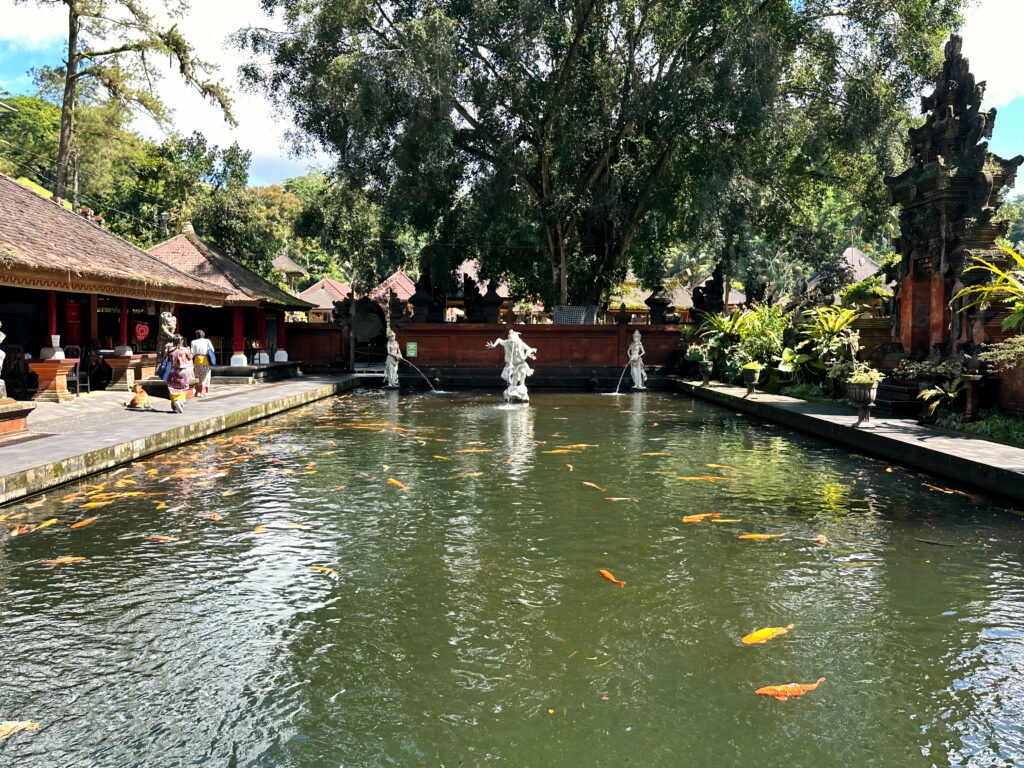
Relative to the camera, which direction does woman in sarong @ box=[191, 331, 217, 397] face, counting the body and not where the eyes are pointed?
away from the camera

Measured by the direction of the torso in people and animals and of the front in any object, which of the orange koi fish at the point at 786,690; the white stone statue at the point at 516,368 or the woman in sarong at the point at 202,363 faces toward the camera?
the white stone statue

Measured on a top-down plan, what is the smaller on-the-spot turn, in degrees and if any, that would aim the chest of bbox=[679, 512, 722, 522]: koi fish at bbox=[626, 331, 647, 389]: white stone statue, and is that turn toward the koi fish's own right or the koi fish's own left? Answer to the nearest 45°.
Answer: approximately 90° to the koi fish's own right

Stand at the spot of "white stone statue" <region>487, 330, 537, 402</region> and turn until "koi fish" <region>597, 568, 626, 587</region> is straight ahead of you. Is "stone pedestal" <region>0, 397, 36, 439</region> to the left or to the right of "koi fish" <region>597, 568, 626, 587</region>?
right

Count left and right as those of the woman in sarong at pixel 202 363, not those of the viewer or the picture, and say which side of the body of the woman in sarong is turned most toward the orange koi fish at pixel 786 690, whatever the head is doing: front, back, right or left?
back

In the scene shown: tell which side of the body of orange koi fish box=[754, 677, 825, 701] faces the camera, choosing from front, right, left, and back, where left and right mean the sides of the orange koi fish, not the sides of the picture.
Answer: left

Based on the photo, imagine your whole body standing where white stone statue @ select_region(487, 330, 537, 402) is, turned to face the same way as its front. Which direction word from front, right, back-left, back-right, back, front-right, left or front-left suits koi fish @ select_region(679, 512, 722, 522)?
front

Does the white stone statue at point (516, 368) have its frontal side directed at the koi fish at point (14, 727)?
yes

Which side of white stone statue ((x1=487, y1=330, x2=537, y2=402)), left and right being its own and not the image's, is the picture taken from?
front

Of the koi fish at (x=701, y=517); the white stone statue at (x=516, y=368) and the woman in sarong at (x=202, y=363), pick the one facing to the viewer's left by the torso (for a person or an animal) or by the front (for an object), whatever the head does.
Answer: the koi fish

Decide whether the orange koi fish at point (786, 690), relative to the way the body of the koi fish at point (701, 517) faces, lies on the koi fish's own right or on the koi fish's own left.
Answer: on the koi fish's own left

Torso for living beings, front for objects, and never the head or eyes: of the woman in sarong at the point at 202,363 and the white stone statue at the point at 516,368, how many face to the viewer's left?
0

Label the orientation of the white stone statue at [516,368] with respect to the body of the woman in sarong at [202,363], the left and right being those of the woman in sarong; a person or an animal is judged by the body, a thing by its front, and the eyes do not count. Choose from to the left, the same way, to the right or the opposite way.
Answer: the opposite way

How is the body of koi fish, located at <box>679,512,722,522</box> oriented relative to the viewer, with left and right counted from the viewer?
facing to the left of the viewer

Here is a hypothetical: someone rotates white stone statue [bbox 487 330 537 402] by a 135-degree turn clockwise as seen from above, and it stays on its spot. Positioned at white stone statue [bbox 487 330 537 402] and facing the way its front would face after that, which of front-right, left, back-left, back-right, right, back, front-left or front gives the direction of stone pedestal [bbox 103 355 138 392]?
front-left
